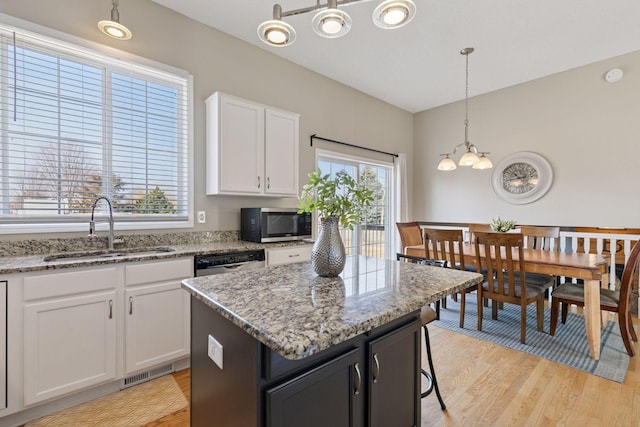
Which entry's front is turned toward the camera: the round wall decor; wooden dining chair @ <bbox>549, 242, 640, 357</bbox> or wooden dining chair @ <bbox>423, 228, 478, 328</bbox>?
the round wall decor

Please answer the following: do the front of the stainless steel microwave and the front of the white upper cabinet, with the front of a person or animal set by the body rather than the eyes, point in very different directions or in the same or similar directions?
same or similar directions

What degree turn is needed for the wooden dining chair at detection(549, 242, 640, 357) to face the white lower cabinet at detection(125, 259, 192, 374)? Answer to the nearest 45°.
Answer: approximately 45° to its left

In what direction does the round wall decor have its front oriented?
toward the camera

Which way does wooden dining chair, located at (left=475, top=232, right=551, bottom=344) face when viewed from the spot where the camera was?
facing away from the viewer and to the right of the viewer

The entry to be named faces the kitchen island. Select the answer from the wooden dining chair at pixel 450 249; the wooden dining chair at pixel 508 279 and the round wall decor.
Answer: the round wall decor

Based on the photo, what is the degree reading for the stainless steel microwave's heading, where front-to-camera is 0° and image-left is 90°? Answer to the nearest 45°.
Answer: approximately 315°

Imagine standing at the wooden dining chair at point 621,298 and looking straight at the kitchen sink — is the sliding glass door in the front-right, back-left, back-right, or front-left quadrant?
front-right

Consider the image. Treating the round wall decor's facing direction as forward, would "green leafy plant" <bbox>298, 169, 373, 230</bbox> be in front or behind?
in front

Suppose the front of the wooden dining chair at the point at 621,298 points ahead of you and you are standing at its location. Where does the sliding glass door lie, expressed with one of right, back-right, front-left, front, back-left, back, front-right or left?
front

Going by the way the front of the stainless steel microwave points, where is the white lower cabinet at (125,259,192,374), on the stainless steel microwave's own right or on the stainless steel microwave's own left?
on the stainless steel microwave's own right

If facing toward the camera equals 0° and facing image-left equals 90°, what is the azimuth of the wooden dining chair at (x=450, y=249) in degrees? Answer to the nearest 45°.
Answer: approximately 225°

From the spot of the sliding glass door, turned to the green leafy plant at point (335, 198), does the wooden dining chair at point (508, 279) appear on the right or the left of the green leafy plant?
left

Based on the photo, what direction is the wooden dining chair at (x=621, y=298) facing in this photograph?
to the viewer's left

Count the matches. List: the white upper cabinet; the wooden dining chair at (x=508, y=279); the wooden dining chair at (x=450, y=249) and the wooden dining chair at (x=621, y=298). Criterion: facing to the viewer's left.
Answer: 1

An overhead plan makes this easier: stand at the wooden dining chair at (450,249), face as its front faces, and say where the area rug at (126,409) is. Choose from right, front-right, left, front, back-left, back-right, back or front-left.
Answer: back

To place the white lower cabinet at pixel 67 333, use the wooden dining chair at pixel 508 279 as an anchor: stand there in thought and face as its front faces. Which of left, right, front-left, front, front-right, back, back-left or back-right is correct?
back
